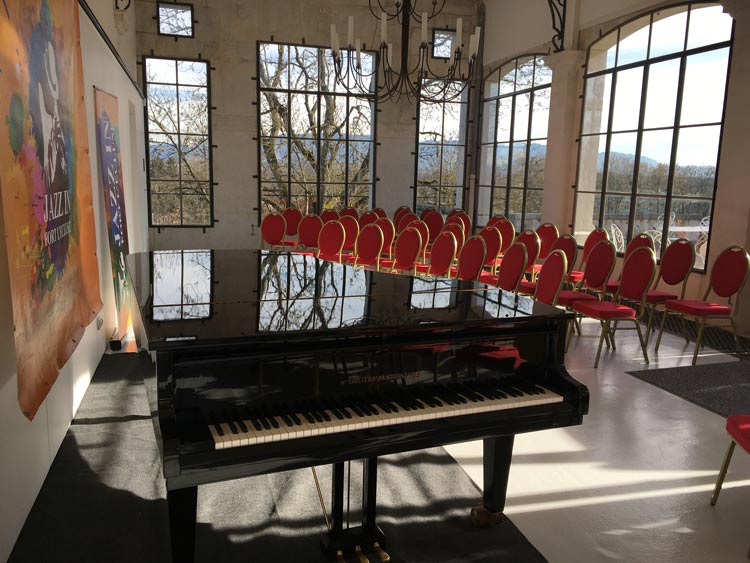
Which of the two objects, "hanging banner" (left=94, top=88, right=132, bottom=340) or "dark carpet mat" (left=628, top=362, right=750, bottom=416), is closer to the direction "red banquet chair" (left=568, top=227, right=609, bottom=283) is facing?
the hanging banner

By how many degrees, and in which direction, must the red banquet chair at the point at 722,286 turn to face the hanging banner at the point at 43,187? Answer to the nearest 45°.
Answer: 0° — it already faces it

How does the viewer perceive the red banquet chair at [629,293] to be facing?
facing the viewer and to the left of the viewer

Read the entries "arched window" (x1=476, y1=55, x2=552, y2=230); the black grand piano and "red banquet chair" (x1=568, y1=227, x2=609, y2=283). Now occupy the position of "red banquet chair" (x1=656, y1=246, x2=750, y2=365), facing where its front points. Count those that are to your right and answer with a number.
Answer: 2

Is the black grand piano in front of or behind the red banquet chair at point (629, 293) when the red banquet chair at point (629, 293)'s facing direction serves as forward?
in front

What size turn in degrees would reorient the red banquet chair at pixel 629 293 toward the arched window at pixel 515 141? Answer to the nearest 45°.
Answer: approximately 135° to its right

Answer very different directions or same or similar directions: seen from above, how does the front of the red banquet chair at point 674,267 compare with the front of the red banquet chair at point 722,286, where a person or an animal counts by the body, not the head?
same or similar directions

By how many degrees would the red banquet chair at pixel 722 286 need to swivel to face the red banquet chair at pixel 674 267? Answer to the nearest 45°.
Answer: approximately 90° to its right

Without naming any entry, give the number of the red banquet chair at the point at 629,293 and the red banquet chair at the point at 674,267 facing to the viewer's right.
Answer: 0

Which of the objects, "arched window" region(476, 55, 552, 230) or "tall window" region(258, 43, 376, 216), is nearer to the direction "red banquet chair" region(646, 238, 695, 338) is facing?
the tall window

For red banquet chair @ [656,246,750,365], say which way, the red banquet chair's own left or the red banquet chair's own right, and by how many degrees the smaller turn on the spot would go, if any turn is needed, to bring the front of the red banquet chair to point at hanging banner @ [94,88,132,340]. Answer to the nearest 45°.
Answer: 0° — it already faces it

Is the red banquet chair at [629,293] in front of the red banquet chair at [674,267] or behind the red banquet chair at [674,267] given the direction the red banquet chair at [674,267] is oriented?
in front

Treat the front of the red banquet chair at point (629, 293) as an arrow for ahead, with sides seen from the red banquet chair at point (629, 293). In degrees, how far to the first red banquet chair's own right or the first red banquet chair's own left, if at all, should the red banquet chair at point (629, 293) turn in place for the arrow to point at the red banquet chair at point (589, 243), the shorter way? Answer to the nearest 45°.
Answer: approximately 135° to the first red banquet chair's own right

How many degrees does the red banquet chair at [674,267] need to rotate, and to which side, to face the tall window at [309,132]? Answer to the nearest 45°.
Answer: approximately 90° to its right

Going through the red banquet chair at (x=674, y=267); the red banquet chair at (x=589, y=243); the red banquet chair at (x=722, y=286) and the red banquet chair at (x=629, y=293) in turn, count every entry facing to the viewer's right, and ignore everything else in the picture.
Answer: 0

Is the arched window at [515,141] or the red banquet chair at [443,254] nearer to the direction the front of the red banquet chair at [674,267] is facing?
the red banquet chair

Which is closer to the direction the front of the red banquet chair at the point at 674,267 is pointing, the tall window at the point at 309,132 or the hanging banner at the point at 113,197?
the hanging banner
